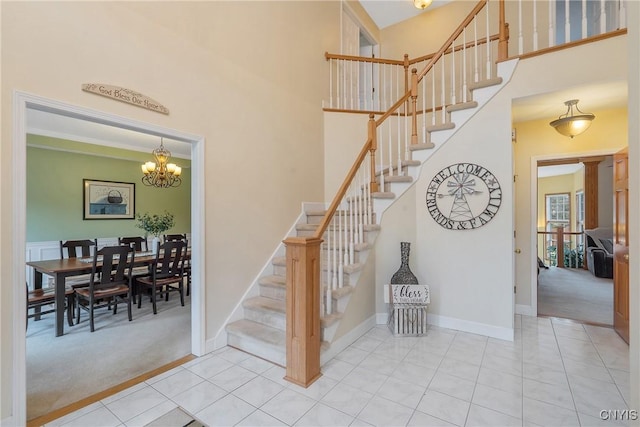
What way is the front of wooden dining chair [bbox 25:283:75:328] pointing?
to the viewer's right

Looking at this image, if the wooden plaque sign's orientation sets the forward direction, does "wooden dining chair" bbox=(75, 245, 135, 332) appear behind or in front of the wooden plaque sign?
behind

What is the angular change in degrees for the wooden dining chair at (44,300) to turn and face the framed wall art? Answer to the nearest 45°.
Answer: approximately 90° to its left

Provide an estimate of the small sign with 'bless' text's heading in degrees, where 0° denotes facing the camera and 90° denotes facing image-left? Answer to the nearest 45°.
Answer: approximately 0°

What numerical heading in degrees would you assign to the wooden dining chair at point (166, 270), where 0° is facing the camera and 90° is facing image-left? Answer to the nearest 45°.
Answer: approximately 135°

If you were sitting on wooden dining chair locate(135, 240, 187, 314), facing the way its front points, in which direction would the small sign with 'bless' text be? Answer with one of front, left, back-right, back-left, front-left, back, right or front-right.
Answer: back

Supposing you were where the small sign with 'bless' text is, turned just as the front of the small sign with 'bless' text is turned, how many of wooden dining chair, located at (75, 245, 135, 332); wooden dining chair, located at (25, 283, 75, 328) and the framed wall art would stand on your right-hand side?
3

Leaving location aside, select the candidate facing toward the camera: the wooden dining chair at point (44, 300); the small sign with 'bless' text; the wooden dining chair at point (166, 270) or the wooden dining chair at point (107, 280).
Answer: the small sign with 'bless' text

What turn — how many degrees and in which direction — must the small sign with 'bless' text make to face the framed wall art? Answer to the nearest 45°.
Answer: approximately 90° to its right

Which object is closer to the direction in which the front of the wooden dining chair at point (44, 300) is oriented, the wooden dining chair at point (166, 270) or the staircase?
the wooden dining chair

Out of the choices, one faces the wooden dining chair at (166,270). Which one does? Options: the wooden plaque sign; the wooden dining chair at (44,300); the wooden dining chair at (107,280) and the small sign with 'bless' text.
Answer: the wooden dining chair at (44,300)

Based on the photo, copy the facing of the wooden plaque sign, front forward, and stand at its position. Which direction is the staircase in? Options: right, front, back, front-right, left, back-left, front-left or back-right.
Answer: front-left

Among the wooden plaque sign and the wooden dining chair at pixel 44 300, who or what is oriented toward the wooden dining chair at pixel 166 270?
the wooden dining chair at pixel 44 300
